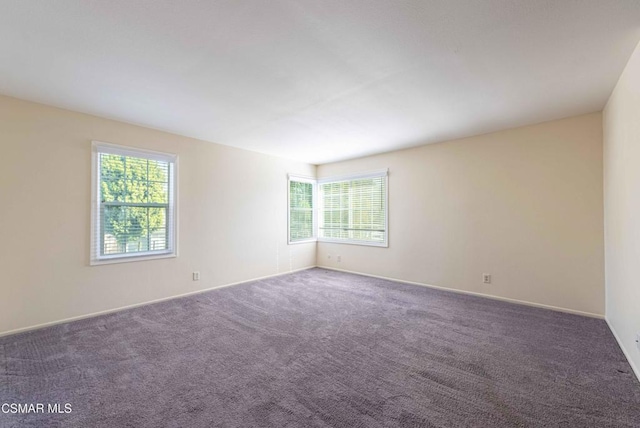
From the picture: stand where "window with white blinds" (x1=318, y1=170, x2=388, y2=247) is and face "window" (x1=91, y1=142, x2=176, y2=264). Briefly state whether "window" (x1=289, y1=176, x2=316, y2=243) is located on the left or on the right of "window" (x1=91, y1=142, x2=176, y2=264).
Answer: right

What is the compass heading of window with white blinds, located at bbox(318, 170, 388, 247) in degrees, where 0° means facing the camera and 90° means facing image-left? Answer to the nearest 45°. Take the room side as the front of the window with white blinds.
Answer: approximately 45°

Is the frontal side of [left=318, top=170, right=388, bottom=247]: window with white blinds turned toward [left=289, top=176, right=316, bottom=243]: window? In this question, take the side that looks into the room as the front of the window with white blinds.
no

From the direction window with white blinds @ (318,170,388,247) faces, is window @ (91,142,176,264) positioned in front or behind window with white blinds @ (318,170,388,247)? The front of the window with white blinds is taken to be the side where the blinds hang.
in front
